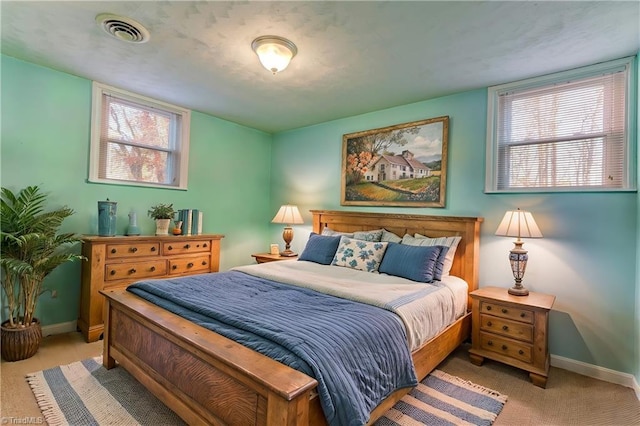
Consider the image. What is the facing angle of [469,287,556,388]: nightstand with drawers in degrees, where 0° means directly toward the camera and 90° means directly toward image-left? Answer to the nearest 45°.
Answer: approximately 45°

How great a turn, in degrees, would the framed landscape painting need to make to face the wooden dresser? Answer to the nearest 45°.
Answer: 0° — it already faces it

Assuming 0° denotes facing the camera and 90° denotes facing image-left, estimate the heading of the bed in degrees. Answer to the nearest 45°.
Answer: approximately 45°

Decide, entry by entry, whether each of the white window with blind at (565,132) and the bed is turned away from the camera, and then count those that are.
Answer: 0

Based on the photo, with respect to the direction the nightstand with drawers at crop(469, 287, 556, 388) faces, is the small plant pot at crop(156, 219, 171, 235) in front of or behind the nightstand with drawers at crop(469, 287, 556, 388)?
in front

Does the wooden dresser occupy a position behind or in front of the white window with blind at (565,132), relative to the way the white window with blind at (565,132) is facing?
in front

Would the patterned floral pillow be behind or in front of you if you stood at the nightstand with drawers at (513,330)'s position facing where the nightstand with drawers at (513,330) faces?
in front

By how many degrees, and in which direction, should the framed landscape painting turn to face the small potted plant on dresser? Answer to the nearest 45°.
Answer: approximately 45° to its right

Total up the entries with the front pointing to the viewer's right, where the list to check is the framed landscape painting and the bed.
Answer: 0

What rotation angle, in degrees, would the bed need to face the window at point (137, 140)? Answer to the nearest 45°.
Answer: approximately 90° to its right

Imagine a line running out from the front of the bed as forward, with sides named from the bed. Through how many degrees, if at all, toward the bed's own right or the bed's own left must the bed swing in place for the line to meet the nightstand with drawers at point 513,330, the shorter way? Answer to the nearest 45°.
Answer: approximately 135° to the bed's own left

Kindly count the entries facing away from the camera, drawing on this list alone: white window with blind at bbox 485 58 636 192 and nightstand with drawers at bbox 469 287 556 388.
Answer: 0
